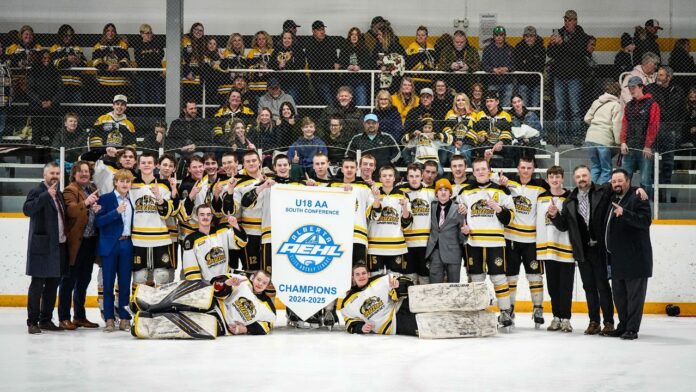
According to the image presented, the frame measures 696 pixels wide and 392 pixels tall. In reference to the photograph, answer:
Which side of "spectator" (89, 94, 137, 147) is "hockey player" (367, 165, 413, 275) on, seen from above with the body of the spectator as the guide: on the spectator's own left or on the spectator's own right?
on the spectator's own left

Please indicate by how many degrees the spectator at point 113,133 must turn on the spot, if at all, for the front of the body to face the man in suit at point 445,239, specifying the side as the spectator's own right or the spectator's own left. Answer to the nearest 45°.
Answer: approximately 45° to the spectator's own left

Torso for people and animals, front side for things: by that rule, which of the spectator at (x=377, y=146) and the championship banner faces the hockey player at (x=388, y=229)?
the spectator

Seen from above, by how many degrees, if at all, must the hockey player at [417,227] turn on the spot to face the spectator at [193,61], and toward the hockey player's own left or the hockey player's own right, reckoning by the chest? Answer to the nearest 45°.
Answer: approximately 135° to the hockey player's own right

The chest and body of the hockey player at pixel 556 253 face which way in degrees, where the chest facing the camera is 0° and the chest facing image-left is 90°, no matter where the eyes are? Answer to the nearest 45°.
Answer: approximately 0°

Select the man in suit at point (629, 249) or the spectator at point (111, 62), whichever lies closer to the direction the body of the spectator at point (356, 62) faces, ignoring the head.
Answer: the man in suit

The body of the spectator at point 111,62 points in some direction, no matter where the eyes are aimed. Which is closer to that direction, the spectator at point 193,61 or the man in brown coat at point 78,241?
the man in brown coat
